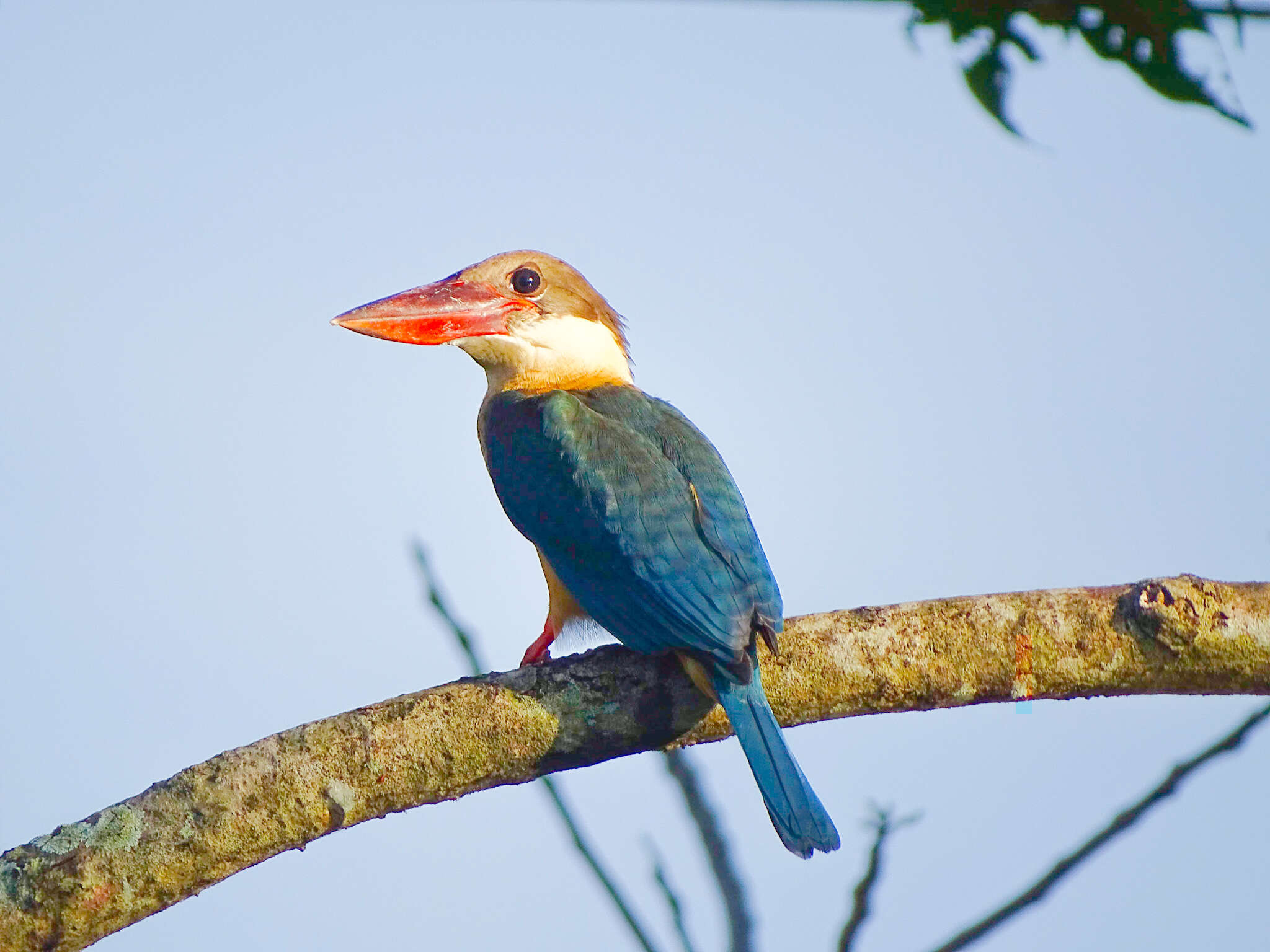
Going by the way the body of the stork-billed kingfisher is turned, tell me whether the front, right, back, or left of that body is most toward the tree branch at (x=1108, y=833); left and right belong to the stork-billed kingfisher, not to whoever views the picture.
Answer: right

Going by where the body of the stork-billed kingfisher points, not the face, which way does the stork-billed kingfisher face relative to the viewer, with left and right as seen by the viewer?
facing away from the viewer and to the left of the viewer
